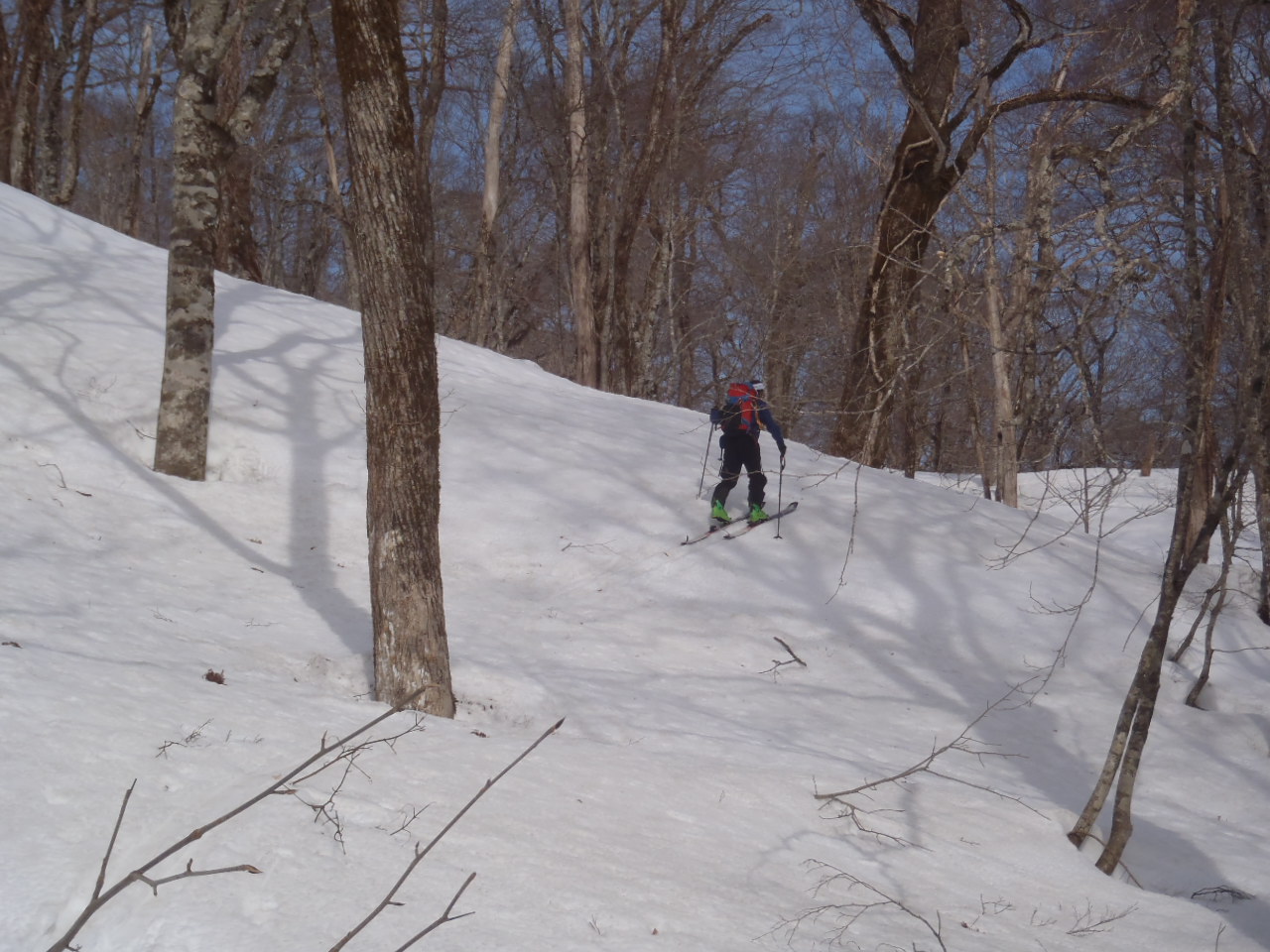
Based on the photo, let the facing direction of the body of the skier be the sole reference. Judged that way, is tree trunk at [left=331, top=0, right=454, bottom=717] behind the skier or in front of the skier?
behind

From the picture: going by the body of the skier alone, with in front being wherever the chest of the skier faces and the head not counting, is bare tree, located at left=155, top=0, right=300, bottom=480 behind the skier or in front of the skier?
behind

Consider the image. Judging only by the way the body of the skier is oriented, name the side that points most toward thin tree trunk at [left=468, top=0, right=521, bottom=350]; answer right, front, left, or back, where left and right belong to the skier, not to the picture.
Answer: left

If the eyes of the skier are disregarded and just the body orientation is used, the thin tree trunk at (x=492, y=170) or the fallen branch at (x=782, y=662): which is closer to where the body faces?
the thin tree trunk

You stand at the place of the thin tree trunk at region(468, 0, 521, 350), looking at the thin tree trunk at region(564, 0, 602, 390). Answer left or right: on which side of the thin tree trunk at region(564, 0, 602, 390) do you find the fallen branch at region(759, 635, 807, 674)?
right

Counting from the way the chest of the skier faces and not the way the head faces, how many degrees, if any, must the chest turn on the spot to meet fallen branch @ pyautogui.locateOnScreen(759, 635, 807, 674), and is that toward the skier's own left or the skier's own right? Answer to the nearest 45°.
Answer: approximately 135° to the skier's own right

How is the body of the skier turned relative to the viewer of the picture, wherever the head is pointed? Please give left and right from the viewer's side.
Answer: facing away from the viewer and to the right of the viewer

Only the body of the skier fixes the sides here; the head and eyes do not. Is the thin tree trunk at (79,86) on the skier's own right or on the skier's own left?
on the skier's own left
